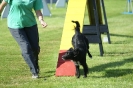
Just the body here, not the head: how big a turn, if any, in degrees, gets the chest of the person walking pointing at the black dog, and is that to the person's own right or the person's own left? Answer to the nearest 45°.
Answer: approximately 45° to the person's own left
